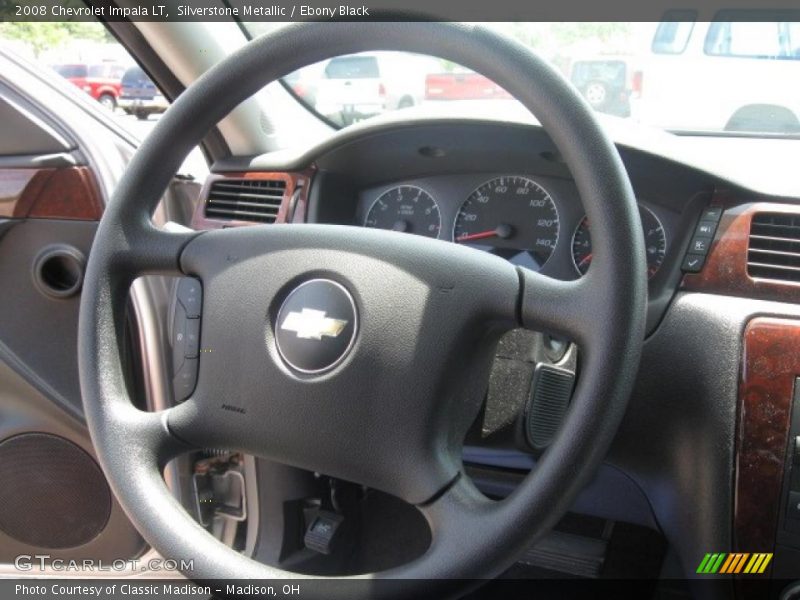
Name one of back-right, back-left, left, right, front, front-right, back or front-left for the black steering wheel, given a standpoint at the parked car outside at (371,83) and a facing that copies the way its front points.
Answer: back-right

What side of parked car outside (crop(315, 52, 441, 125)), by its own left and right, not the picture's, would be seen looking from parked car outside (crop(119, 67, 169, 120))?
left

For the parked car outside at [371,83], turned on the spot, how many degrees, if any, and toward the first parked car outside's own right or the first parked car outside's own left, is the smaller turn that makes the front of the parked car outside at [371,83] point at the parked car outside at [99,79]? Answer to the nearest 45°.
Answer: approximately 90° to the first parked car outside's own left

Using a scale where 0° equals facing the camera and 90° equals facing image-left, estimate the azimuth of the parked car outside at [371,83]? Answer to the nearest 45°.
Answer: approximately 225°

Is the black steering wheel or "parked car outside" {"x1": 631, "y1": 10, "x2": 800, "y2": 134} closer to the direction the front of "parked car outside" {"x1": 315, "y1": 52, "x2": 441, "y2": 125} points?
the parked car outside
